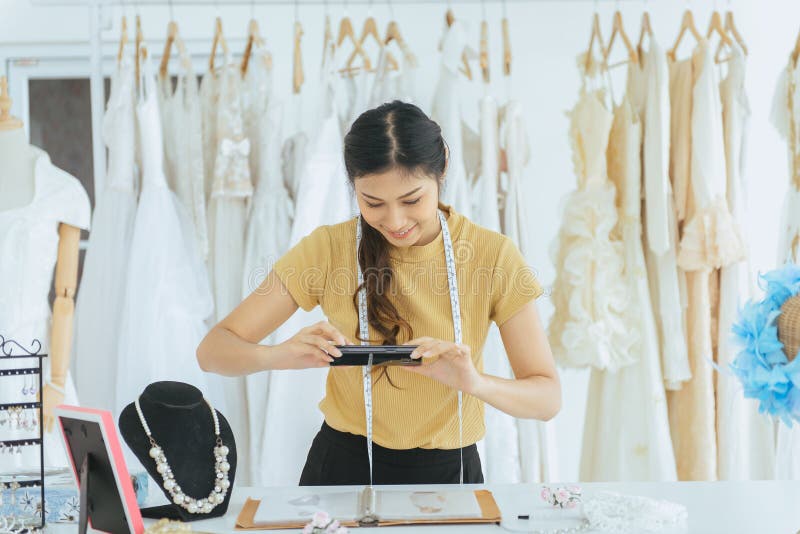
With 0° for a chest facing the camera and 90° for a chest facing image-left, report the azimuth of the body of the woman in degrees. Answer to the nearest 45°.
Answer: approximately 0°

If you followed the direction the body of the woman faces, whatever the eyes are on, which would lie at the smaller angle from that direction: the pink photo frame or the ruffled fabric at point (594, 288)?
the pink photo frame

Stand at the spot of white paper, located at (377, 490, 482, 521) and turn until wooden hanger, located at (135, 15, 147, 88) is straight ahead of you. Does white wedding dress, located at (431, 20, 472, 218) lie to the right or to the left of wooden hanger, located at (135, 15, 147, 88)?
right

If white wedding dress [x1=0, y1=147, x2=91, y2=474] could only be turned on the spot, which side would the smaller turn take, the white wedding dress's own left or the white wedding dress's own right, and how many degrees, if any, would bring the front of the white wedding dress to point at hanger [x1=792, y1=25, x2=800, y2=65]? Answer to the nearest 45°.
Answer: approximately 90° to the white wedding dress's own left

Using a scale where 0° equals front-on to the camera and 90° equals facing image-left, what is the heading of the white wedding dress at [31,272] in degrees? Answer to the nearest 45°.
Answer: approximately 0°

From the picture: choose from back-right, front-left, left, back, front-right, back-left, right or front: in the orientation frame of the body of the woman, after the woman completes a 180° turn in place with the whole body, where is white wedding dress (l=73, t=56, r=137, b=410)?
front-left

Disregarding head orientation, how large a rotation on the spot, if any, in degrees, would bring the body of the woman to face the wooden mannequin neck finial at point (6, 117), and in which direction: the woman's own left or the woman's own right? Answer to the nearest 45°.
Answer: approximately 135° to the woman's own right

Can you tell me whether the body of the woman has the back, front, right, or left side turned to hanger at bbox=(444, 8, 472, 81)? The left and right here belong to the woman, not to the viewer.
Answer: back
